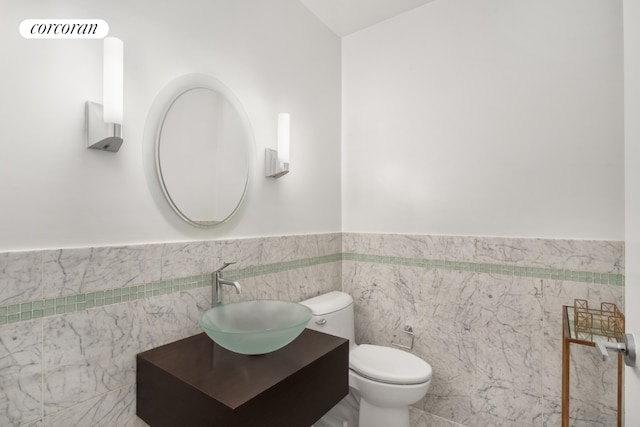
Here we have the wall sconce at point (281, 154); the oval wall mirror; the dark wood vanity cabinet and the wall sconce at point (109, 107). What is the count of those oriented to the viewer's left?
0

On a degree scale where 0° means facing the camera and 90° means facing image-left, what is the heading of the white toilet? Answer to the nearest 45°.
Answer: approximately 315°

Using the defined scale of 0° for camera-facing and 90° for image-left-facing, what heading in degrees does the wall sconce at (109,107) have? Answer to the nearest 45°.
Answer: approximately 315°

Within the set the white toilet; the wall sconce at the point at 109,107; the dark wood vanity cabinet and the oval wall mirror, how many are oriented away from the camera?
0

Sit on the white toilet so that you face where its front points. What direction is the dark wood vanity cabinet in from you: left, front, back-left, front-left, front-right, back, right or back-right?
right

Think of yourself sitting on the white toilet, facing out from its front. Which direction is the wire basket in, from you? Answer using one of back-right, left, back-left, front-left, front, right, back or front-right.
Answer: front-left

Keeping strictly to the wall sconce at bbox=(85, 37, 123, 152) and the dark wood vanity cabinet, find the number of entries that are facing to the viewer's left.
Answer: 0

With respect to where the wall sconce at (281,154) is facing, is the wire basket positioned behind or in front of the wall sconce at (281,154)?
in front

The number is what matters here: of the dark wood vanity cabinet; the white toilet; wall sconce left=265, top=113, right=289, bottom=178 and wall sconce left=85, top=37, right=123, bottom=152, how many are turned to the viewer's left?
0

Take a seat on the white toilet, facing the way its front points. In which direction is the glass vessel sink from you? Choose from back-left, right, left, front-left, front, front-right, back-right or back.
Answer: right
